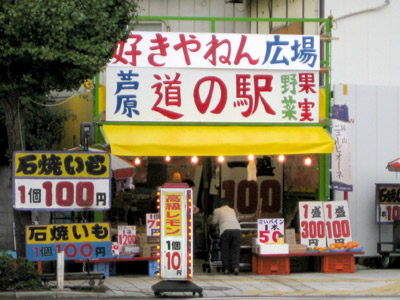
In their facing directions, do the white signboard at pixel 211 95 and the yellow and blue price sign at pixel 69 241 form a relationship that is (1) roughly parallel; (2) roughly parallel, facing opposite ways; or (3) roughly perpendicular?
roughly parallel

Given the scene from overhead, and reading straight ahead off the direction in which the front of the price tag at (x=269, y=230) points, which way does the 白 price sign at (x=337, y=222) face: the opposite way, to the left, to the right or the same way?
the same way

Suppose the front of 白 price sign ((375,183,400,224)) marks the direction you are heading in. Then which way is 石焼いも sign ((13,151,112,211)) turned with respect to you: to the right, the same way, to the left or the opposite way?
the same way

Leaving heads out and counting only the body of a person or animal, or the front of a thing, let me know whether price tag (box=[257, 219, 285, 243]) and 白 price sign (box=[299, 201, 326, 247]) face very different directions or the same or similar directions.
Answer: same or similar directions

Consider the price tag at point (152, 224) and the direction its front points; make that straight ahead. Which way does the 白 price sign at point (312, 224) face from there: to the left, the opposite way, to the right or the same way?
the same way

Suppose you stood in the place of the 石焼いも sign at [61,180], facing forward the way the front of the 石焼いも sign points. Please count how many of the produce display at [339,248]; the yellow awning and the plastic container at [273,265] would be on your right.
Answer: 0

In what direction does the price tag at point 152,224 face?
toward the camera

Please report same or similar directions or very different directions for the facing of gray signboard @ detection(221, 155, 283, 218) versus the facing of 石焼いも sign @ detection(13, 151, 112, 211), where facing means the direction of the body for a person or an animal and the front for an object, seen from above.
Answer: same or similar directions

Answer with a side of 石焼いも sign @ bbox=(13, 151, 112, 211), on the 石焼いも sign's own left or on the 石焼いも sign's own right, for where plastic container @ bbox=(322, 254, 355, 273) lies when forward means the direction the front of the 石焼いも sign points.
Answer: on the 石焼いも sign's own left

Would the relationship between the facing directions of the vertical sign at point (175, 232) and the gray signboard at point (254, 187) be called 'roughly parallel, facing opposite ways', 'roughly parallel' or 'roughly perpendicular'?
roughly parallel

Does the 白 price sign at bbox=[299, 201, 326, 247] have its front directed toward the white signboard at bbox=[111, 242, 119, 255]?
no

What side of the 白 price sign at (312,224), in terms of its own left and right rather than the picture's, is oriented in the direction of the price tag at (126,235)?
right

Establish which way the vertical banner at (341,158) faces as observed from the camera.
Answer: facing the viewer

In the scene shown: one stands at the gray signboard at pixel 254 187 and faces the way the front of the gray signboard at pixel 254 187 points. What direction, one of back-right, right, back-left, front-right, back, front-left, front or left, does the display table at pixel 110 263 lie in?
front-right

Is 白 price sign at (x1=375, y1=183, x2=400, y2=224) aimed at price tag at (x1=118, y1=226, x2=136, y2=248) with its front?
no

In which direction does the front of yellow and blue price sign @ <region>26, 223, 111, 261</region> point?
toward the camera

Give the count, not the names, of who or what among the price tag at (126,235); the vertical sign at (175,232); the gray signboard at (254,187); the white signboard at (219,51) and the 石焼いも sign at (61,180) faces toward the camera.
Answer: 5

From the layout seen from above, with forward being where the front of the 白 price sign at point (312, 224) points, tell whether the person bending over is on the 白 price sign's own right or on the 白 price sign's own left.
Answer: on the 白 price sign's own right

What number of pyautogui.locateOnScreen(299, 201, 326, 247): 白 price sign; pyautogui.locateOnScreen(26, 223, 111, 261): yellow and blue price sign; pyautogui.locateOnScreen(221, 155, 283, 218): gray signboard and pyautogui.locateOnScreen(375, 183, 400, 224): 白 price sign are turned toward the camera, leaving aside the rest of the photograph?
4

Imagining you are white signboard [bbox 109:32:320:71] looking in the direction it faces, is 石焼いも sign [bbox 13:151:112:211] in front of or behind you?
in front

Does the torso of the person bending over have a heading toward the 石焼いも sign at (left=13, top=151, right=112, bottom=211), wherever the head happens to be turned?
no
